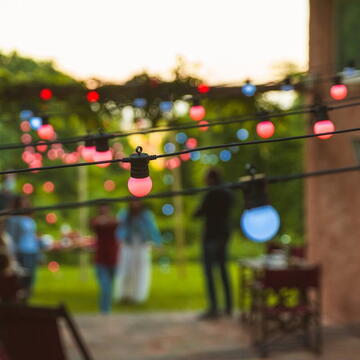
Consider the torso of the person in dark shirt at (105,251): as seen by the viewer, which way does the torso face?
away from the camera

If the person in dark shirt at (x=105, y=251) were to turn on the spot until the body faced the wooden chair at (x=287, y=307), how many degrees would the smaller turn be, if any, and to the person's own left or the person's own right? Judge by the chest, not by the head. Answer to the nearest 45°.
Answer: approximately 135° to the person's own right

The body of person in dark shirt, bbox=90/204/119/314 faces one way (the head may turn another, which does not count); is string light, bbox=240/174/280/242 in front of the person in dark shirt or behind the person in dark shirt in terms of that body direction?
behind

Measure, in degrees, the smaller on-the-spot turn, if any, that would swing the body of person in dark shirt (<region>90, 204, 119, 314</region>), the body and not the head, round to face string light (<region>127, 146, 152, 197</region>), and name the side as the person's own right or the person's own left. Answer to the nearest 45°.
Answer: approximately 180°

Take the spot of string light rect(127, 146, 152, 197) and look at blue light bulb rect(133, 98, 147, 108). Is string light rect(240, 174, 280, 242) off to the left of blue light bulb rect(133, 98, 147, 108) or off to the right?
right
